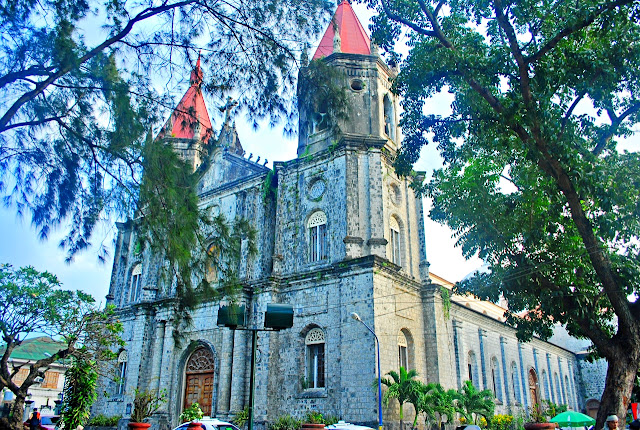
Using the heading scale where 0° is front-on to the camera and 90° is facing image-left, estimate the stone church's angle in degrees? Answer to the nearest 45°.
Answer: approximately 45°

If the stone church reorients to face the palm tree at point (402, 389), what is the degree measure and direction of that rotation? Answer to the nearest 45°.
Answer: approximately 90° to its left

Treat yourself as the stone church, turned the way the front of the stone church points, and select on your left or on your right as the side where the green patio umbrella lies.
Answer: on your left
